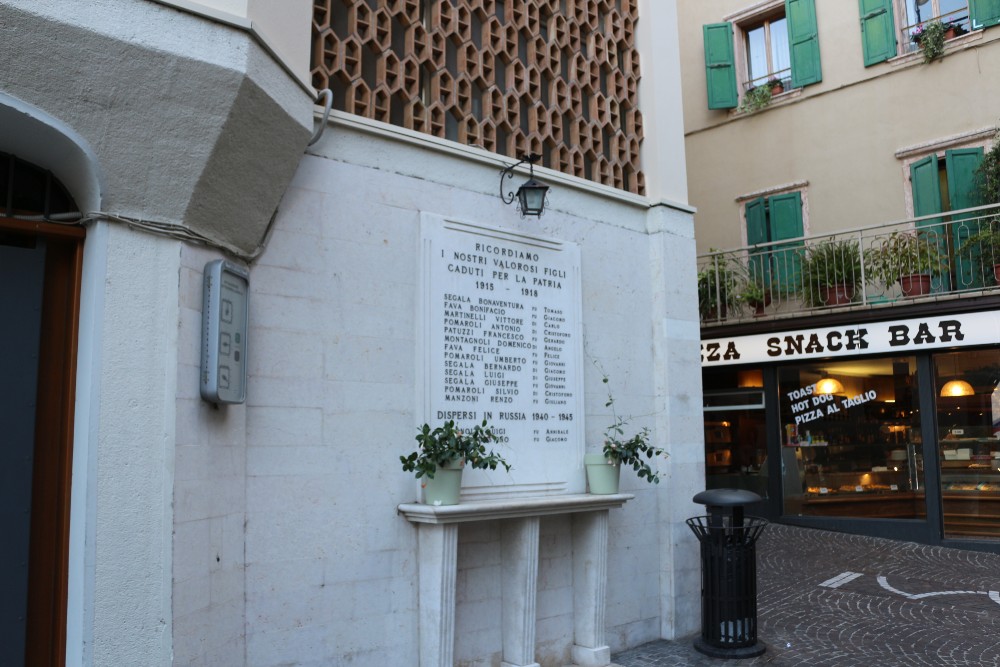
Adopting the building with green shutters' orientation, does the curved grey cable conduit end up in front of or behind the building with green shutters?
in front

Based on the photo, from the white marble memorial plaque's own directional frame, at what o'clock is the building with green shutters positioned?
The building with green shutters is roughly at 9 o'clock from the white marble memorial plaque.

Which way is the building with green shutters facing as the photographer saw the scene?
facing the viewer and to the left of the viewer

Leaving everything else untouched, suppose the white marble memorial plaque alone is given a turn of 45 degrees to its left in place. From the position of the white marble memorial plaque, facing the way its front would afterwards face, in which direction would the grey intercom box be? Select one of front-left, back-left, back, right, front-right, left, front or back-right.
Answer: back-right

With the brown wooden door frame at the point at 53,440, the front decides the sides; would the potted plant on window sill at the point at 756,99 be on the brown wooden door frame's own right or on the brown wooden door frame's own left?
on the brown wooden door frame's own left

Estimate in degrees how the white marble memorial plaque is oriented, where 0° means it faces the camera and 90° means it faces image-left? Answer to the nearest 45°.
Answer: approximately 315°

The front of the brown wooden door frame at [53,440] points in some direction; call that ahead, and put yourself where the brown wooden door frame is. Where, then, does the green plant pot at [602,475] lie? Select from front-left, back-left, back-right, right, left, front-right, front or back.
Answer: front-left

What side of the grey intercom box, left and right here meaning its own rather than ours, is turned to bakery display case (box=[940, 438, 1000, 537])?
left

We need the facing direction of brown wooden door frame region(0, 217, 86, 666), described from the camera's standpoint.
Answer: facing the viewer and to the right of the viewer

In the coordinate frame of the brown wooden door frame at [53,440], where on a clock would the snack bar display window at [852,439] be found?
The snack bar display window is roughly at 10 o'clock from the brown wooden door frame.

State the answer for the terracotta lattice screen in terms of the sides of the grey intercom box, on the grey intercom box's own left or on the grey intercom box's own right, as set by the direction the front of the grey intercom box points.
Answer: on the grey intercom box's own left

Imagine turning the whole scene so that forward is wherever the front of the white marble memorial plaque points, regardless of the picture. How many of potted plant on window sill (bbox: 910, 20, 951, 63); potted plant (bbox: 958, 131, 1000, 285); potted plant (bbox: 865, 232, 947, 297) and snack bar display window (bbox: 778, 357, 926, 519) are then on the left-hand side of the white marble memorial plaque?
4

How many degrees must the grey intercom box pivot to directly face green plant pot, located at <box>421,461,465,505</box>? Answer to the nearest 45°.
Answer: approximately 90° to its left

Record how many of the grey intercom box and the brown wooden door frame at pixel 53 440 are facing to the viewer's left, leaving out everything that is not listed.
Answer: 0

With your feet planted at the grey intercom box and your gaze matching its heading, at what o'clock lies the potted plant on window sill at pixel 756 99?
The potted plant on window sill is roughly at 9 o'clock from the grey intercom box.

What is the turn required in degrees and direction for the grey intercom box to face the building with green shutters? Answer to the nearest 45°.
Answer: approximately 90° to its left
